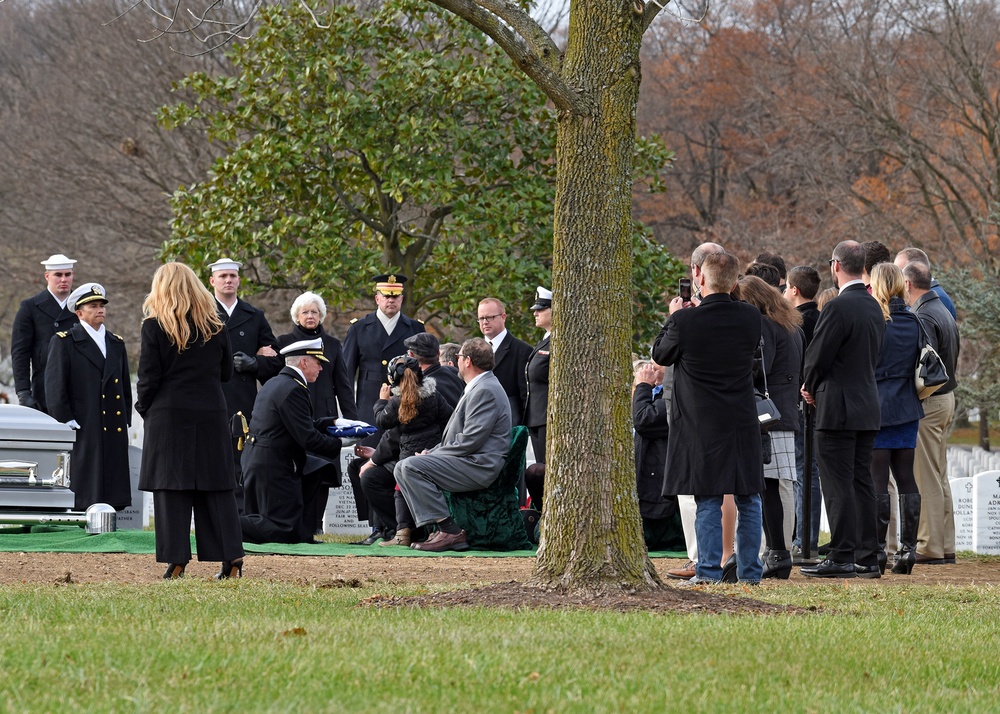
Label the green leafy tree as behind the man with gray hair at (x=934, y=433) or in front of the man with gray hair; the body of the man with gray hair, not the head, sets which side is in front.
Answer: in front

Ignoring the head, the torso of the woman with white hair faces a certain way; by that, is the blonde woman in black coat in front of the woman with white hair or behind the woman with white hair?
in front

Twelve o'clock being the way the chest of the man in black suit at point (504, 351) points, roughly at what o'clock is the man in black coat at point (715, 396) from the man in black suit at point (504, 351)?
the man in black coat at point (715, 396) is roughly at 10 o'clock from the man in black suit at point (504, 351).

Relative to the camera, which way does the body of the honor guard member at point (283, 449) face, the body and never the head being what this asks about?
to the viewer's right

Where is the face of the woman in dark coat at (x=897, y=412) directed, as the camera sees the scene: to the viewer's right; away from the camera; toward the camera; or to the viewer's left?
away from the camera

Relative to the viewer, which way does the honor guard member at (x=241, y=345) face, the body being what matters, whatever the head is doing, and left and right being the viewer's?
facing the viewer

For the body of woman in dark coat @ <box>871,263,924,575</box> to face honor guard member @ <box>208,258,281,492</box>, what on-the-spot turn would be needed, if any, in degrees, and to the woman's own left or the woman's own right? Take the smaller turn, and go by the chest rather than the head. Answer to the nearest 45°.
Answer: approximately 45° to the woman's own left

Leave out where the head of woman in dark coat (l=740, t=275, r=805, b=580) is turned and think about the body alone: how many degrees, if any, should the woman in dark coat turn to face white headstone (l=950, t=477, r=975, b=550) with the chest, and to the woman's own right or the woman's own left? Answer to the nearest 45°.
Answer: approximately 90° to the woman's own right

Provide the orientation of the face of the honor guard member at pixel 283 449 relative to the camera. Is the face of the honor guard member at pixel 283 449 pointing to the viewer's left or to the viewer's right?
to the viewer's right

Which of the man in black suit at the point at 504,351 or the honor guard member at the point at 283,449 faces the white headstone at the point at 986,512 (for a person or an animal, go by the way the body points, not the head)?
the honor guard member

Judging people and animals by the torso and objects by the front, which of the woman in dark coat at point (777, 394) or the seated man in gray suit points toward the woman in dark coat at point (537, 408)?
the woman in dark coat at point (777, 394)

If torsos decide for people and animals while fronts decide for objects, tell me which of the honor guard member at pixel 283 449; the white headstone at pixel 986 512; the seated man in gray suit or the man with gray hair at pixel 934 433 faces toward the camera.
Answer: the white headstone

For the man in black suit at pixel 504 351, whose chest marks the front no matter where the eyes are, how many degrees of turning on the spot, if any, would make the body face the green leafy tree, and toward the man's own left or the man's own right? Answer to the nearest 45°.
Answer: approximately 135° to the man's own right

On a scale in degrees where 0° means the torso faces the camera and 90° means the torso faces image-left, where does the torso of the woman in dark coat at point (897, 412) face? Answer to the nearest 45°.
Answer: approximately 135°

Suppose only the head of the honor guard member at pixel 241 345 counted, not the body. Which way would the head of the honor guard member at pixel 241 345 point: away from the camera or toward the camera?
toward the camera

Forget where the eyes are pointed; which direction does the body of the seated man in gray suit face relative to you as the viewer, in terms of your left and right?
facing to the left of the viewer
